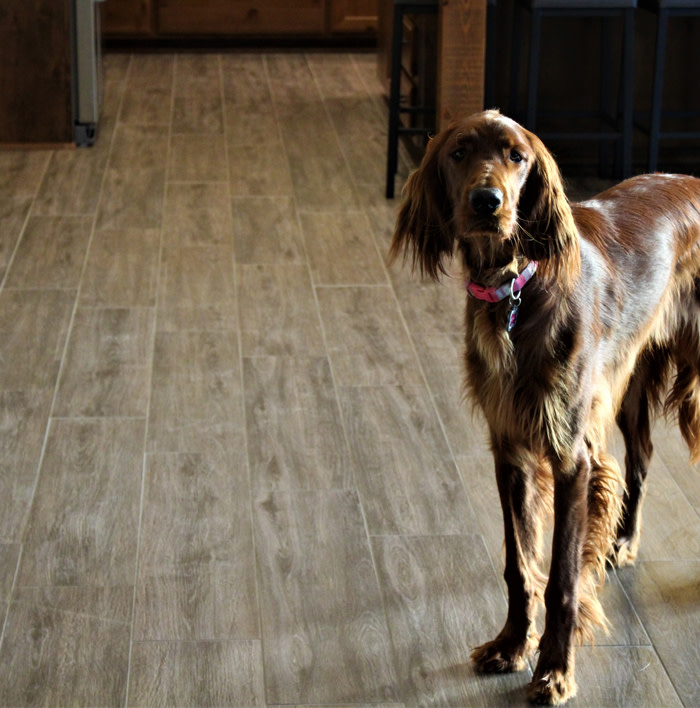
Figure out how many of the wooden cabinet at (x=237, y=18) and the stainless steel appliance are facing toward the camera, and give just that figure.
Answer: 1

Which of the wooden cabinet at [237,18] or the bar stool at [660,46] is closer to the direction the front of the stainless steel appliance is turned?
the bar stool

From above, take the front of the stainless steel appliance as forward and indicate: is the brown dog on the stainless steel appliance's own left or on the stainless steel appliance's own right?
on the stainless steel appliance's own right

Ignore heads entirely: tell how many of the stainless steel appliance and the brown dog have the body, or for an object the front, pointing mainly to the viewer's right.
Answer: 1

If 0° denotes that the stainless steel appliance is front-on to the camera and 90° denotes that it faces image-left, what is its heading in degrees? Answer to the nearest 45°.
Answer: approximately 270°

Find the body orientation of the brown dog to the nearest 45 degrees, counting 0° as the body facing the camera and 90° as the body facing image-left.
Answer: approximately 45°
